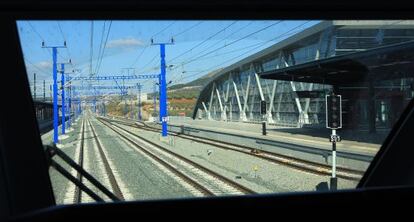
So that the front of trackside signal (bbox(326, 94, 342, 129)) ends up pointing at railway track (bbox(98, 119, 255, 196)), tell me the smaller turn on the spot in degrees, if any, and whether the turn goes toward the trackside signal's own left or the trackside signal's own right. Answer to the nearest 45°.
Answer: approximately 90° to the trackside signal's own right

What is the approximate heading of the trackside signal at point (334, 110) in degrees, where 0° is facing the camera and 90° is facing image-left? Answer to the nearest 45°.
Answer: approximately 0°
